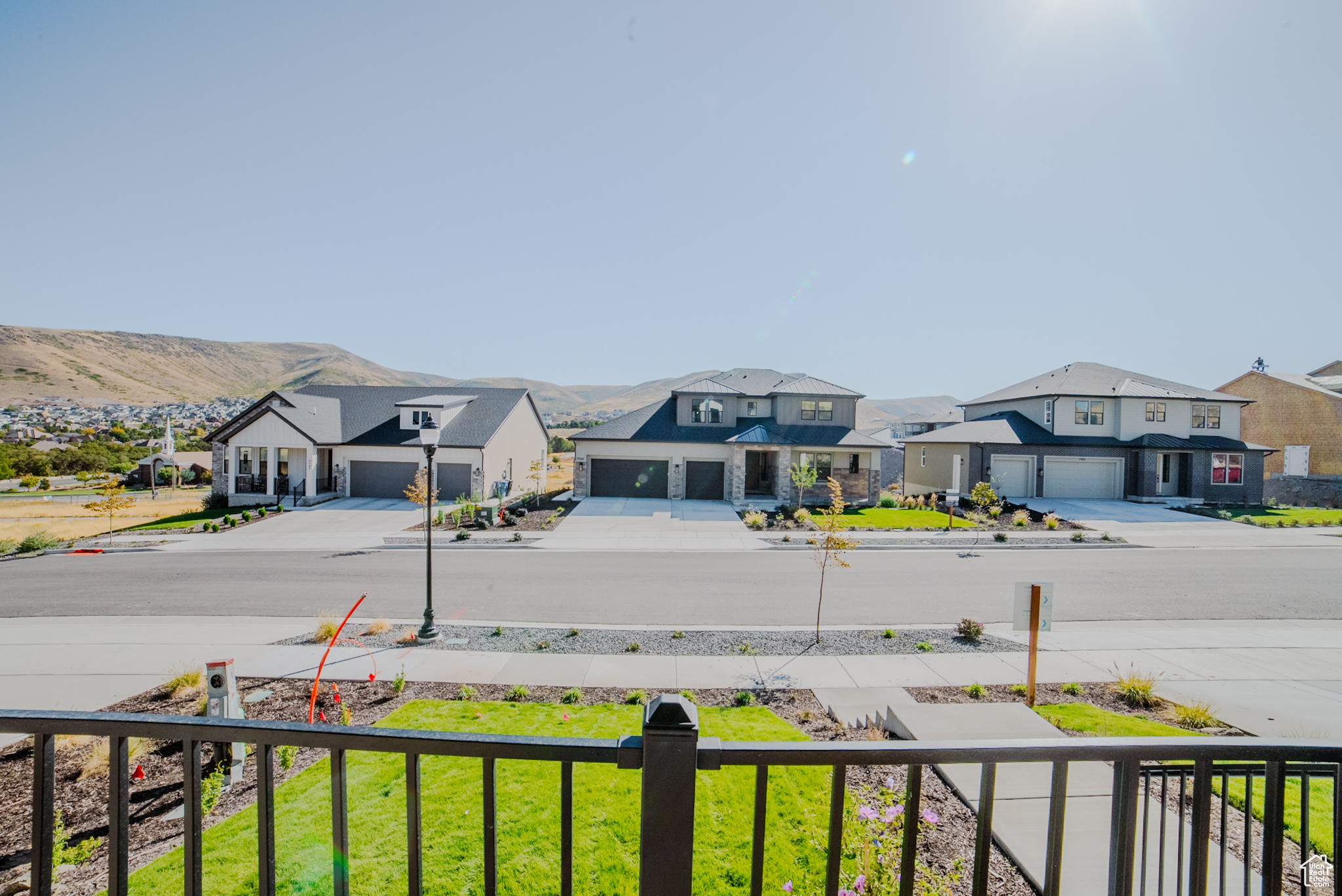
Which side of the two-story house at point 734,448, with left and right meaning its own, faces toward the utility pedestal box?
front

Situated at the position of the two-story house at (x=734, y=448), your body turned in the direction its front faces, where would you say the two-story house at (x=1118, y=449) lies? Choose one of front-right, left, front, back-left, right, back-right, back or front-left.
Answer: left

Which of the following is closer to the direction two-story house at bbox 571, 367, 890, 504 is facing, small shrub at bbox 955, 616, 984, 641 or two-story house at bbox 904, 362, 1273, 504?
the small shrub

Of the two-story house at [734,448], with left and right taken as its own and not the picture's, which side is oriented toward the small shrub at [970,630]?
front

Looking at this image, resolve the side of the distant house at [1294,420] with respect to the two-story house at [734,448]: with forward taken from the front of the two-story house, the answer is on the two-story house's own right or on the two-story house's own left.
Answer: on the two-story house's own left

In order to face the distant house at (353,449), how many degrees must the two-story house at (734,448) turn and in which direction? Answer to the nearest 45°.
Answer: approximately 90° to its right

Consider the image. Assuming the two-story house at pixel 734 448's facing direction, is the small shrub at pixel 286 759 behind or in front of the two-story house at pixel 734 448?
in front

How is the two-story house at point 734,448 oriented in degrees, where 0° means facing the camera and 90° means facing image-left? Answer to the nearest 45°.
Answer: approximately 0°

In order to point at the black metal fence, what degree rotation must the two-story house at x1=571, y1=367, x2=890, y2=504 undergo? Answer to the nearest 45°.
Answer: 0° — it already faces it

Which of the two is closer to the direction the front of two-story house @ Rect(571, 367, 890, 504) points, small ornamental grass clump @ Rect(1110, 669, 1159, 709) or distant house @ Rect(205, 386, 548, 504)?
the small ornamental grass clump

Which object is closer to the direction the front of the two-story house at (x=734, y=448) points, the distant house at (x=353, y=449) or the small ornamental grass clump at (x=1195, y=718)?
the small ornamental grass clump

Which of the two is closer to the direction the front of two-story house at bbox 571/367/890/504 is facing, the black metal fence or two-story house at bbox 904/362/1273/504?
the black metal fence
